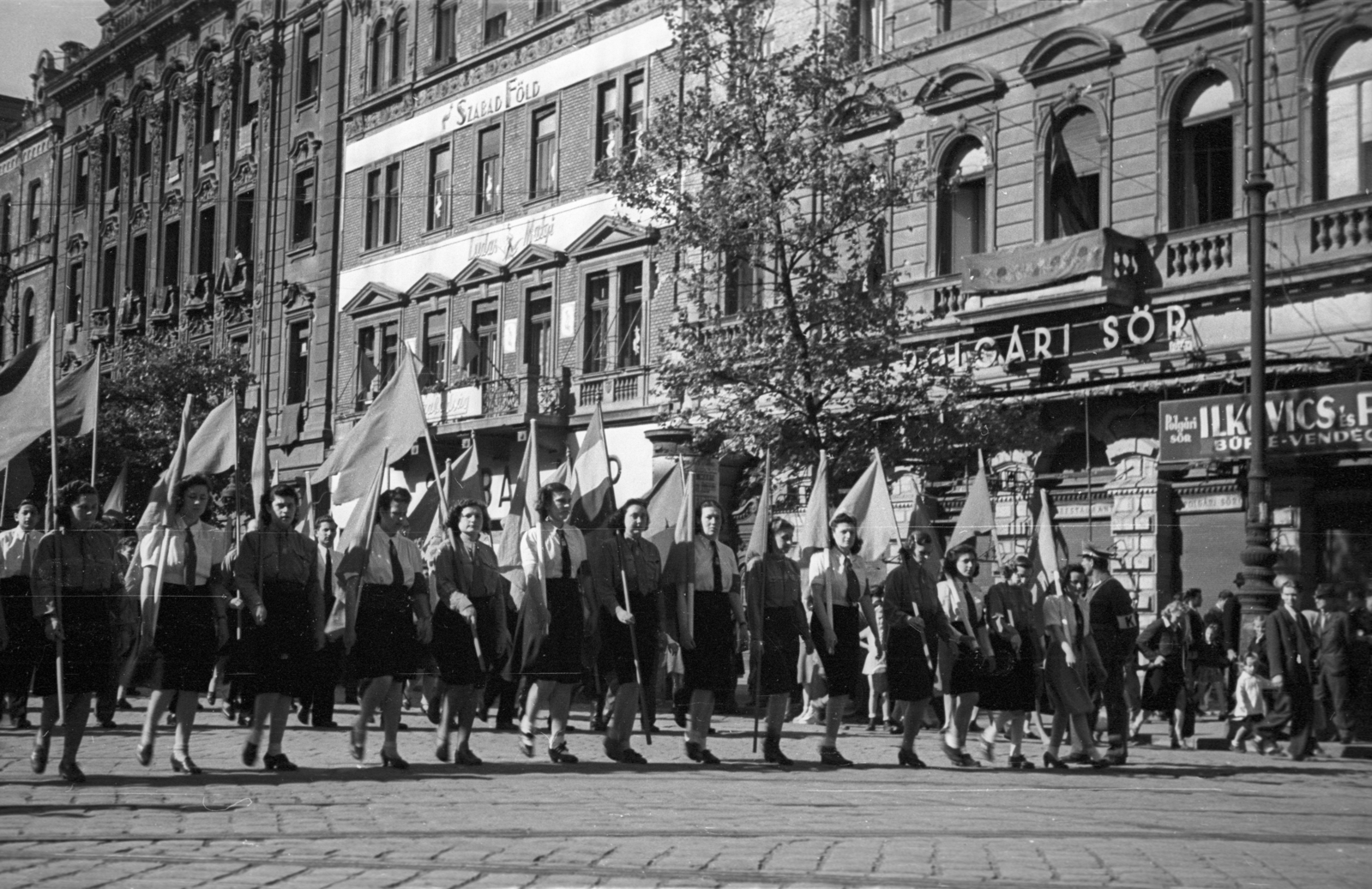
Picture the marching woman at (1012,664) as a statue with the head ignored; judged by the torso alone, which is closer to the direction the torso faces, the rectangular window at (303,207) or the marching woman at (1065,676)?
the marching woman

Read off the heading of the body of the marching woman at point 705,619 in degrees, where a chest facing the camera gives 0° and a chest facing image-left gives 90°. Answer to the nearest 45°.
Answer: approximately 315°

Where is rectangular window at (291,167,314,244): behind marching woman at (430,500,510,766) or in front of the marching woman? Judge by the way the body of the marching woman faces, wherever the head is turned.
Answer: behind

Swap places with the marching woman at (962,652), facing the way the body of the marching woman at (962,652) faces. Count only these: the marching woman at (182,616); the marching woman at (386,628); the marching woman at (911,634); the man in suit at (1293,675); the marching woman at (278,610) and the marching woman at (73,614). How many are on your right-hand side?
5

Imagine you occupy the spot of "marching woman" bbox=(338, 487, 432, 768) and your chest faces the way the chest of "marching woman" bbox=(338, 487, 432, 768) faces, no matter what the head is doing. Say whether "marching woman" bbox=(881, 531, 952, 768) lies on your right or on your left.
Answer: on your left
